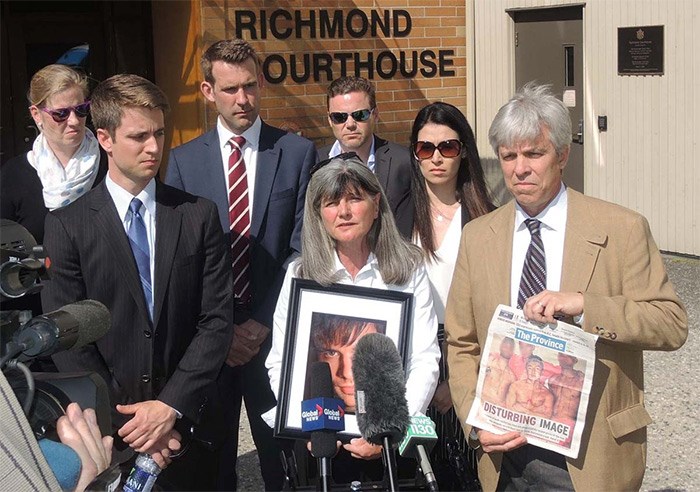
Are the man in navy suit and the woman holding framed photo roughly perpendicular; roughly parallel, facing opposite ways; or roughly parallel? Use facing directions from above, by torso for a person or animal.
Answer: roughly parallel

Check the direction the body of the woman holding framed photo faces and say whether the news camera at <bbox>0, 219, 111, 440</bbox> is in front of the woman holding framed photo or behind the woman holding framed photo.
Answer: in front

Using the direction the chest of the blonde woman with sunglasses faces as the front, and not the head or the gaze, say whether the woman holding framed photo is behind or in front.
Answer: in front

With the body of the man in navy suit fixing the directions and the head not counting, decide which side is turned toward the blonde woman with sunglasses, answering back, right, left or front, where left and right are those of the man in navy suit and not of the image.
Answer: right

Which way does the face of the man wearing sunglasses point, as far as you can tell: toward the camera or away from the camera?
toward the camera

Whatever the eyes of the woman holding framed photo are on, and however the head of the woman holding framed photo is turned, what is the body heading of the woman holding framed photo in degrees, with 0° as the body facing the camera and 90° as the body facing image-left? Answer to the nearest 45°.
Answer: approximately 0°

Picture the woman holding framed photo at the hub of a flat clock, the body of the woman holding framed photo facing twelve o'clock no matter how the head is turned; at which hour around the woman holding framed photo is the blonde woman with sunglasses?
The blonde woman with sunglasses is roughly at 4 o'clock from the woman holding framed photo.

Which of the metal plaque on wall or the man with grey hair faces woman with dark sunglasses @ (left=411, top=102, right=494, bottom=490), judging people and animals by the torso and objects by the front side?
the metal plaque on wall

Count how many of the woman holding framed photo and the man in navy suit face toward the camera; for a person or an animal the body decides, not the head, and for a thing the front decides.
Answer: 2

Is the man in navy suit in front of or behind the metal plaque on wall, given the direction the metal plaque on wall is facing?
in front

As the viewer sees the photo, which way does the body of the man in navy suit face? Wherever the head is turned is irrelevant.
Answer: toward the camera

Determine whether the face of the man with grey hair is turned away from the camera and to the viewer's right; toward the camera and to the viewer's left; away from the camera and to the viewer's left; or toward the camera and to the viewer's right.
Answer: toward the camera and to the viewer's left

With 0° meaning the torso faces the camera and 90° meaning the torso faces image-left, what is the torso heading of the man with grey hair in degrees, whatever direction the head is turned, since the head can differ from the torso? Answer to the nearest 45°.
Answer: approximately 45°

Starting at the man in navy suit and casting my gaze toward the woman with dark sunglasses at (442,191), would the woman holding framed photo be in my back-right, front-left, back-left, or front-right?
front-right

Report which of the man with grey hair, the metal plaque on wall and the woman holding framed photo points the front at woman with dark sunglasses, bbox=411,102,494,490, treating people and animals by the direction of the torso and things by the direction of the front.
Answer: the metal plaque on wall

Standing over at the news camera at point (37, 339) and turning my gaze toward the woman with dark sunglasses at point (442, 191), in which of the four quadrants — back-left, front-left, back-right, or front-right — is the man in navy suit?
front-left

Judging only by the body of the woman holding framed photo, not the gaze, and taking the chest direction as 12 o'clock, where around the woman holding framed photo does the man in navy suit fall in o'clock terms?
The man in navy suit is roughly at 5 o'clock from the woman holding framed photo.

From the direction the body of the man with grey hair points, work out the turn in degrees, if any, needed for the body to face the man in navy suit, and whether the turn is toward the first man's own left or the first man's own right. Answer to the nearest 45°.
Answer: approximately 90° to the first man's own right

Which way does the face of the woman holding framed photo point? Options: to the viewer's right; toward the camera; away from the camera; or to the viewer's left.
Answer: toward the camera
